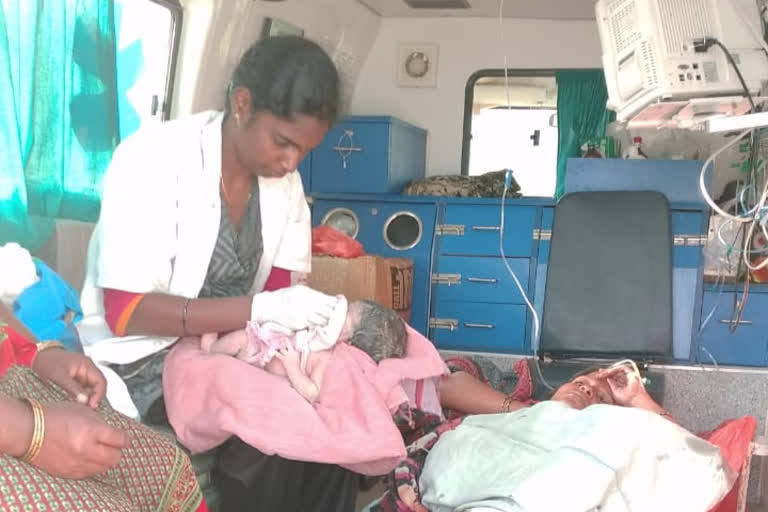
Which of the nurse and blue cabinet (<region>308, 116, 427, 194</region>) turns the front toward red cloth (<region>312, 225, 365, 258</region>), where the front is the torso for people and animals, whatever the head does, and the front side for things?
the blue cabinet

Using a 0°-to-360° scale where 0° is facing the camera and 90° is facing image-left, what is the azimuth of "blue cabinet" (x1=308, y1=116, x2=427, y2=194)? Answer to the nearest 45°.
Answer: approximately 0°

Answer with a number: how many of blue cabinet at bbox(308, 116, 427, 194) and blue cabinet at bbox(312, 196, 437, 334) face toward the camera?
2

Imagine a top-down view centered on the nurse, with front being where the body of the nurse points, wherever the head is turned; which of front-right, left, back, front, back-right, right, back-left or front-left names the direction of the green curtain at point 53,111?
back

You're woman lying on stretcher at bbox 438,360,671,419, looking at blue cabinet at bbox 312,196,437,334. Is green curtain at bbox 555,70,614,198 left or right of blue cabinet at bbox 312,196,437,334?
right

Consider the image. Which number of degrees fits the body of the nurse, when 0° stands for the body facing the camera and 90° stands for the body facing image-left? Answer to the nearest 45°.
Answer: approximately 315°

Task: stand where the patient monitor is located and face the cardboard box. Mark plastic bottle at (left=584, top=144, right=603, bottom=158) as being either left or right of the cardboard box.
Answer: right

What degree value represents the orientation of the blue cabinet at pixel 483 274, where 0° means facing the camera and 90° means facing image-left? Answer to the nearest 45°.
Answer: approximately 0°

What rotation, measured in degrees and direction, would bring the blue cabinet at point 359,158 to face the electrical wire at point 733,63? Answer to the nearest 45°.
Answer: approximately 45° to its left
